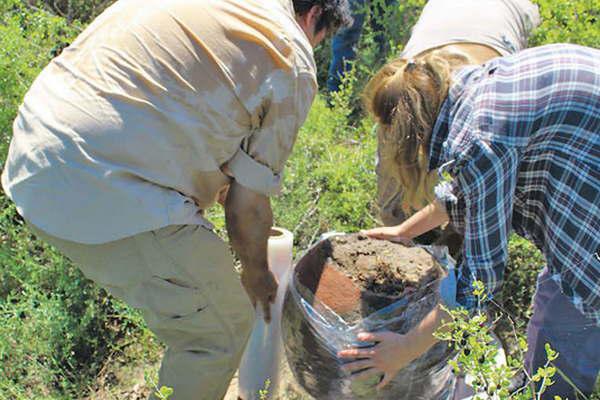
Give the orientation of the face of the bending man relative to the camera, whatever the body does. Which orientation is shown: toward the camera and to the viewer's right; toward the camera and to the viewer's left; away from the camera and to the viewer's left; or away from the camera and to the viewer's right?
away from the camera and to the viewer's right

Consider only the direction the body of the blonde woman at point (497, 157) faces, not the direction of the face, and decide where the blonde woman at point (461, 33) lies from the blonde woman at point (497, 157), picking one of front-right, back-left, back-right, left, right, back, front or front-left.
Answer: right

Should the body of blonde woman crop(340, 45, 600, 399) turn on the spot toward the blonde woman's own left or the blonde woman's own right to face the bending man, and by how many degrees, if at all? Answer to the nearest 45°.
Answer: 0° — they already face them

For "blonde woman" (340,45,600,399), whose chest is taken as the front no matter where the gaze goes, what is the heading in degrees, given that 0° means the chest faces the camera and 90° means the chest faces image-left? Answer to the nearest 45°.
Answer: approximately 90°

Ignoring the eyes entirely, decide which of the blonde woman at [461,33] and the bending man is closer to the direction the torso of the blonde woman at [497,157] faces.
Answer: the bending man
